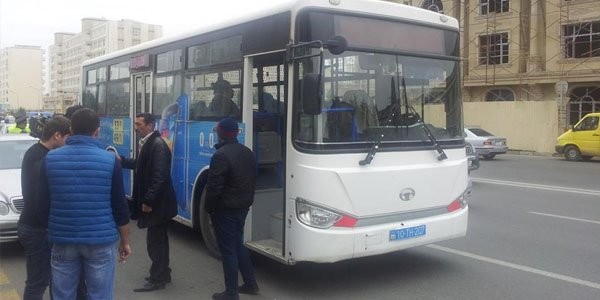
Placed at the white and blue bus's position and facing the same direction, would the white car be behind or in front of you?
behind

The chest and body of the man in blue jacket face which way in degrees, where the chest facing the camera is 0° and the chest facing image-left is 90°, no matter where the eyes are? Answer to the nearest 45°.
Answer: approximately 180°

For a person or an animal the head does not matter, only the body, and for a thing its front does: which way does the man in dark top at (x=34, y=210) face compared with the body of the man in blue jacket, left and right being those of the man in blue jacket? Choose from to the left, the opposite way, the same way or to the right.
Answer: to the right

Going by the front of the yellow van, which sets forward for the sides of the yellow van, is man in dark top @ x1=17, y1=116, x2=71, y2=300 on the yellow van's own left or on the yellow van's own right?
on the yellow van's own left

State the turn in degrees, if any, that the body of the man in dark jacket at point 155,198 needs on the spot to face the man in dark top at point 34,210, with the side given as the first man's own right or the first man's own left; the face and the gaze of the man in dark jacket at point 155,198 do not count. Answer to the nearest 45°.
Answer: approximately 45° to the first man's own left

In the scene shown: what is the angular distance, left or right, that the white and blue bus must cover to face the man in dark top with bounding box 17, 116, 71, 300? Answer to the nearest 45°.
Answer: approximately 90° to its right

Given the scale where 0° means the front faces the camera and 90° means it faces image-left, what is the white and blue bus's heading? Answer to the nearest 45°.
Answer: approximately 315°

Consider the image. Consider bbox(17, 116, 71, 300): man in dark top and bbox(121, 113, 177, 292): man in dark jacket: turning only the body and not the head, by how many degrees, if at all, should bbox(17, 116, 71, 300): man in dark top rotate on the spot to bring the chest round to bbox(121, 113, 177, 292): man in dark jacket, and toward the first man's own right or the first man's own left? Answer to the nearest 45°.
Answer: approximately 45° to the first man's own left

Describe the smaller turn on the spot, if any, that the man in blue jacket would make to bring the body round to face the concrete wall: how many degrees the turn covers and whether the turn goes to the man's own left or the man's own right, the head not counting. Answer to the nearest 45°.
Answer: approximately 45° to the man's own right

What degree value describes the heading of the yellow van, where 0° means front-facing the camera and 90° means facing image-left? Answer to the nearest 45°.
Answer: approximately 90°

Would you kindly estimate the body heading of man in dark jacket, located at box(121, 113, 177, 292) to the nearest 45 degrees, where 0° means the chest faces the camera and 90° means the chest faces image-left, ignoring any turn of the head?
approximately 90°

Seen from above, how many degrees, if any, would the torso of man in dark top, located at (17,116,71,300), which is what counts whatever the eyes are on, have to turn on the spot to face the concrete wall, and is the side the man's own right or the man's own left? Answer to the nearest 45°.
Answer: approximately 45° to the man's own left
